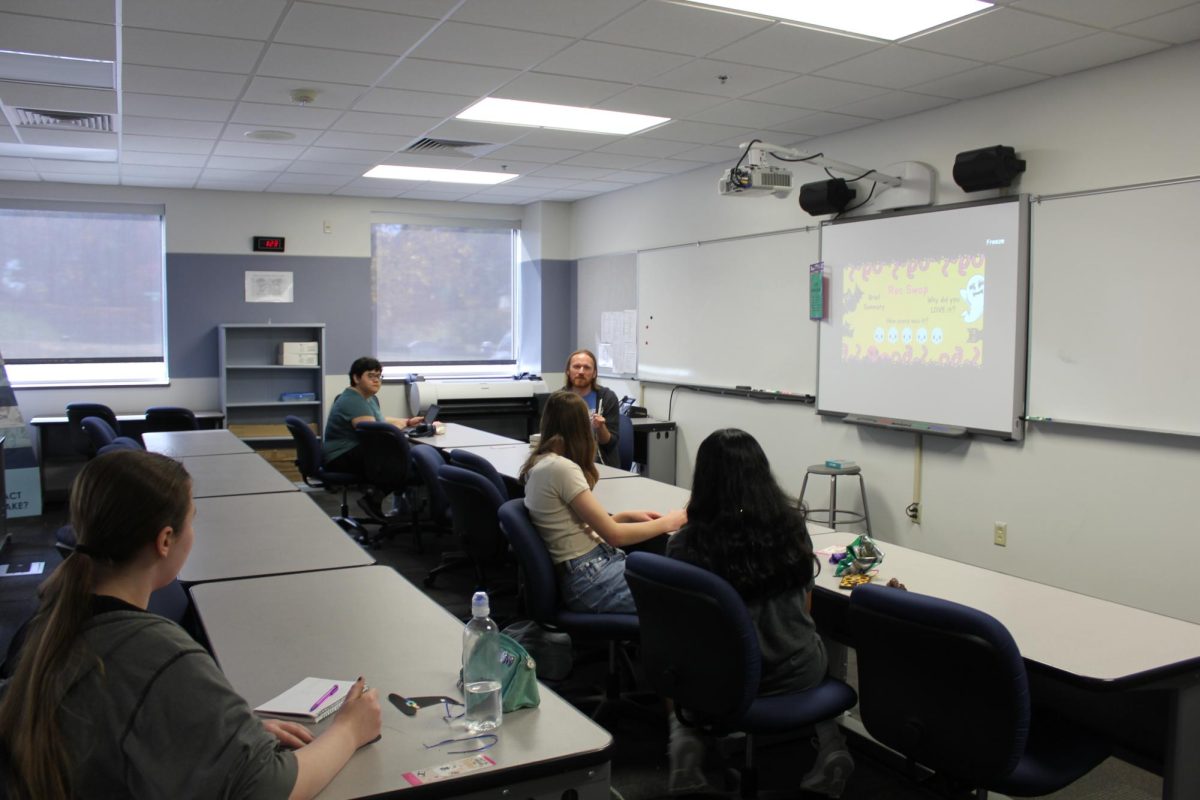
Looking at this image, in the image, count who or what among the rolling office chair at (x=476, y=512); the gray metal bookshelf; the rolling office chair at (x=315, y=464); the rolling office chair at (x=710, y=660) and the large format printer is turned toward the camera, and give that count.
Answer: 2

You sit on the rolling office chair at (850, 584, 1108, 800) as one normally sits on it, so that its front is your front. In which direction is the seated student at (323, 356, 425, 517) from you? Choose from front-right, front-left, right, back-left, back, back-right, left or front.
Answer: left

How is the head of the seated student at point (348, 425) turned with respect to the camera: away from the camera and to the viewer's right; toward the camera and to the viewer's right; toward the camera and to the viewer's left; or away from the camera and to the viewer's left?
toward the camera and to the viewer's right

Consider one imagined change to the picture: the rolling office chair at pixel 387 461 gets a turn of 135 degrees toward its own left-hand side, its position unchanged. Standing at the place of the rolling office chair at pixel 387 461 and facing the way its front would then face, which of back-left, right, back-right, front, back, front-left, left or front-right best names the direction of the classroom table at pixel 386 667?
left

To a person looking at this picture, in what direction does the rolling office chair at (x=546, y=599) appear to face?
facing to the right of the viewer

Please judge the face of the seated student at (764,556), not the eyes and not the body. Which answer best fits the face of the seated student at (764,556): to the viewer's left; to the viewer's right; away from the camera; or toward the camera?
away from the camera

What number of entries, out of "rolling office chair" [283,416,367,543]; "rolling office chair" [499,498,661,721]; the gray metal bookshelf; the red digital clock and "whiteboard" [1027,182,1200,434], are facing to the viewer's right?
2

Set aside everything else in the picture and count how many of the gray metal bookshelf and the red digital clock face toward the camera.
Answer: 2

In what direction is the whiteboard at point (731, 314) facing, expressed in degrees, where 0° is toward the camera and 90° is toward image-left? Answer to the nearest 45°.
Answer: approximately 45°

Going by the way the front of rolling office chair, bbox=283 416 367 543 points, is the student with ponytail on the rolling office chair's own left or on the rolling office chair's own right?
on the rolling office chair's own right

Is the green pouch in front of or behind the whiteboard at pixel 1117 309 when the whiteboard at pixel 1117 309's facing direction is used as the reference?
in front

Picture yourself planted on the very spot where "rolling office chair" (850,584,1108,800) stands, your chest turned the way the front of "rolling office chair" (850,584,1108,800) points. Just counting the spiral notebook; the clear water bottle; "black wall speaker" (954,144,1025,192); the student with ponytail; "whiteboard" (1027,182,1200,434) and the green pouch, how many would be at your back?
4

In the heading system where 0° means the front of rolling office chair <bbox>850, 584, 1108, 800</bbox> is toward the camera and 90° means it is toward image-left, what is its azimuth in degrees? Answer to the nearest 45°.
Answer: approximately 225°

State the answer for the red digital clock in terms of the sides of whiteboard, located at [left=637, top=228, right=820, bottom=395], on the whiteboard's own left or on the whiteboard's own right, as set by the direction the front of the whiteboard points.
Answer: on the whiteboard's own right

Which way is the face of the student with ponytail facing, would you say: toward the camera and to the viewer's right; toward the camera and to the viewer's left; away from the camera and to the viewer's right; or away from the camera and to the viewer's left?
away from the camera and to the viewer's right

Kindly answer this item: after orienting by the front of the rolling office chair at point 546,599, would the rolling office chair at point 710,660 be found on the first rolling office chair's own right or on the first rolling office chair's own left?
on the first rolling office chair's own right
